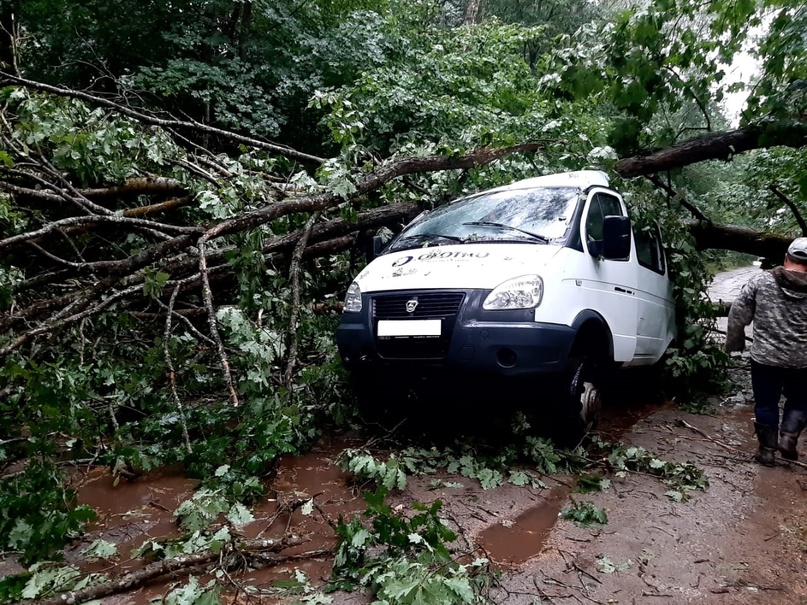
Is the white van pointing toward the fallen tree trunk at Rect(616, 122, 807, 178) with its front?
no

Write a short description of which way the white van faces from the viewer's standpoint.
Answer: facing the viewer and to the left of the viewer

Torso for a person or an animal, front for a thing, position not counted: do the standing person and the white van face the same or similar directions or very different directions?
very different directions

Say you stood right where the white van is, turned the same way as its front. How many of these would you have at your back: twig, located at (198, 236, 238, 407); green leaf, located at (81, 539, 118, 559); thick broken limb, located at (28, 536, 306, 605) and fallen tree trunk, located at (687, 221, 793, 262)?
1

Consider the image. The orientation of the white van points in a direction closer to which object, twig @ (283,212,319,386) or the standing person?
the twig

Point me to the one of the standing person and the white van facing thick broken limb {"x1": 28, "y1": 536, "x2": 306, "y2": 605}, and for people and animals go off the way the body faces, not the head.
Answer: the white van

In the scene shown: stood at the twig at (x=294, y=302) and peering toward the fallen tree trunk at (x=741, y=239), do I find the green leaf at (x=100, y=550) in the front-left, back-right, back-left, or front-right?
back-right

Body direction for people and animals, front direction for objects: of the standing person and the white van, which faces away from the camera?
the standing person

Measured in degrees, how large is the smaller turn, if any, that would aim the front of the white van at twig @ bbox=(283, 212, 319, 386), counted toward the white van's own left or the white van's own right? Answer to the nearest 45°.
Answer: approximately 45° to the white van's own right
